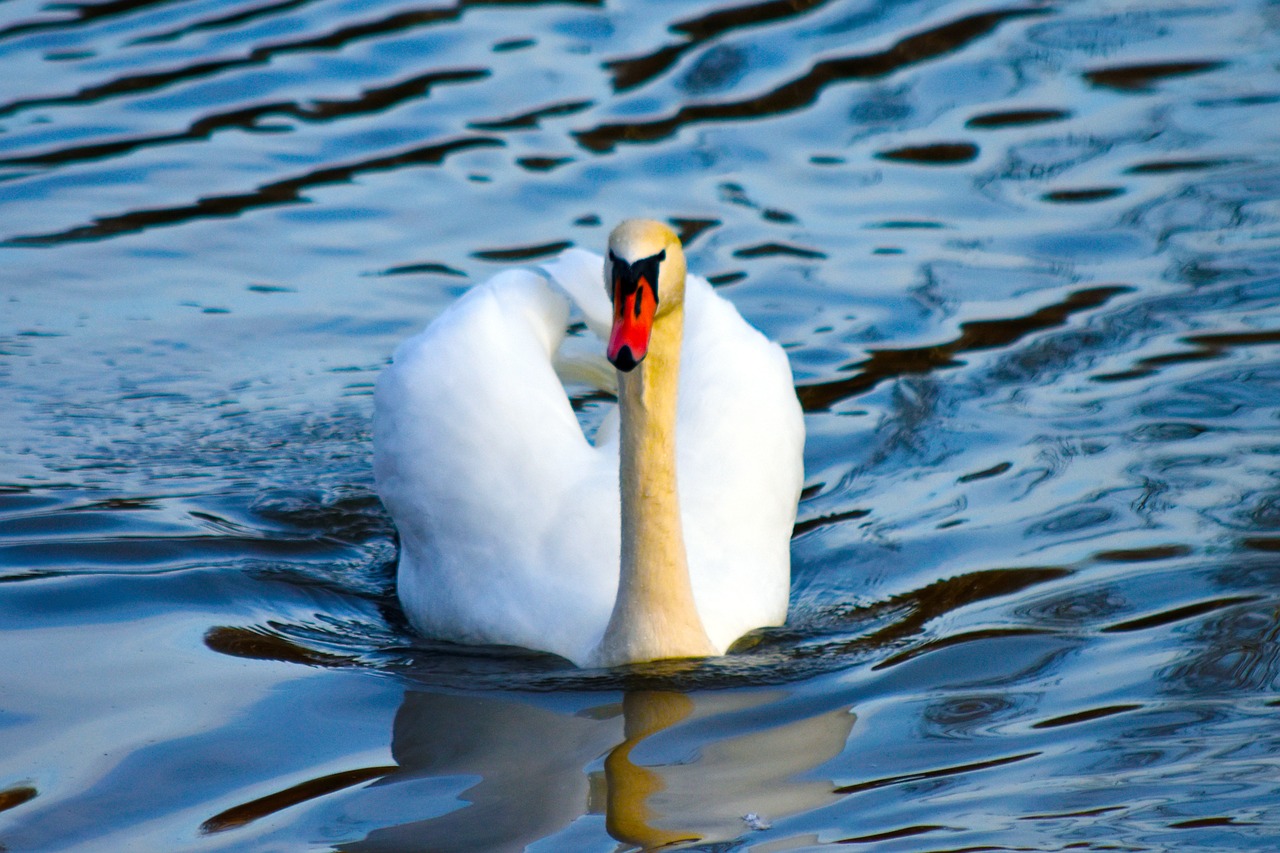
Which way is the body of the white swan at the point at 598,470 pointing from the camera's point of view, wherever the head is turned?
toward the camera
